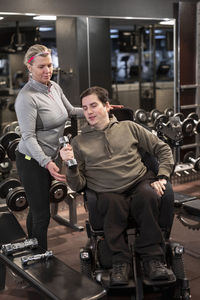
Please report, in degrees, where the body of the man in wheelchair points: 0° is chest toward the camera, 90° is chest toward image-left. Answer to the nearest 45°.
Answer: approximately 0°

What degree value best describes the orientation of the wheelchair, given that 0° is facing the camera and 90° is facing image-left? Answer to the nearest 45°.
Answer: approximately 0°

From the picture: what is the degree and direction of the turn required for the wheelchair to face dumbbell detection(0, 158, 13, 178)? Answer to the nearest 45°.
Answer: approximately 135° to its right

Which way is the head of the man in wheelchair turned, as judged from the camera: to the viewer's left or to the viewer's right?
to the viewer's left

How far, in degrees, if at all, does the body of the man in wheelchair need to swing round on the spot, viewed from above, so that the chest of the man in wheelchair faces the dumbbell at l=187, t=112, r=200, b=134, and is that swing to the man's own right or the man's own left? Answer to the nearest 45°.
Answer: approximately 180°

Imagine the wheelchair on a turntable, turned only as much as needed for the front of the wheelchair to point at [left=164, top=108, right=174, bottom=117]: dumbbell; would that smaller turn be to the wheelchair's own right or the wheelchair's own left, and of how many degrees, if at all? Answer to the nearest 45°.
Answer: approximately 180°
